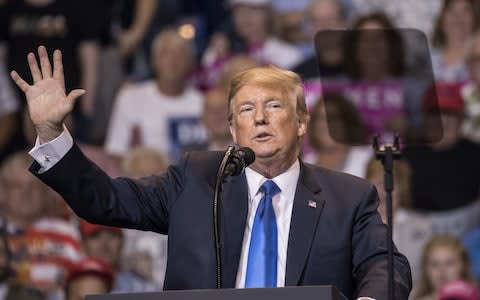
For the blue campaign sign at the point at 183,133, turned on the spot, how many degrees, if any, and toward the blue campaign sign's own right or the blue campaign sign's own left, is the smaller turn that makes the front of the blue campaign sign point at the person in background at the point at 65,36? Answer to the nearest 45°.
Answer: approximately 90° to the blue campaign sign's own right

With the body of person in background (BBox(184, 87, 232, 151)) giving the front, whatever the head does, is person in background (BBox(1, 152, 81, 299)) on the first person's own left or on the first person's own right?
on the first person's own right

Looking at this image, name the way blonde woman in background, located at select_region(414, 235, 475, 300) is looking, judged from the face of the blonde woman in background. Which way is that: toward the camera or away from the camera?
toward the camera

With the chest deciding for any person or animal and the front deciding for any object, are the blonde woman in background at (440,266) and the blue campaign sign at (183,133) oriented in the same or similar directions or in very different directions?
same or similar directions

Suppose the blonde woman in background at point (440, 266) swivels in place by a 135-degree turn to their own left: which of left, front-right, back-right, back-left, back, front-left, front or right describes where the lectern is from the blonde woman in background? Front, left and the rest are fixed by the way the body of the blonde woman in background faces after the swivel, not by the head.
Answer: back-right

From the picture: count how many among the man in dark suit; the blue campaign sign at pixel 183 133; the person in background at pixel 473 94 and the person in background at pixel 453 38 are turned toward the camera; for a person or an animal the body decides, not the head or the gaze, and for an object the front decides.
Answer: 4

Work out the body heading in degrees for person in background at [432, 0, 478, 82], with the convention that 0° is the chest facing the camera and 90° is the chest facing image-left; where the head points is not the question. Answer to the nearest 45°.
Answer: approximately 0°

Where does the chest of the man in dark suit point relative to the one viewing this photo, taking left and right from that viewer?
facing the viewer

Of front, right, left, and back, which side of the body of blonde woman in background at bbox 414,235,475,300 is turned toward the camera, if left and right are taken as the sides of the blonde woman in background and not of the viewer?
front

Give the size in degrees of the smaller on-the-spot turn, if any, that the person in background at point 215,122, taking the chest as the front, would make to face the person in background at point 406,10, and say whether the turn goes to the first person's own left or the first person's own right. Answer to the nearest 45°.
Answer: approximately 90° to the first person's own left

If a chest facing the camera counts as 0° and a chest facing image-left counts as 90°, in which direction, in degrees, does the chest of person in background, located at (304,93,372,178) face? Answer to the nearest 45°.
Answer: approximately 45°

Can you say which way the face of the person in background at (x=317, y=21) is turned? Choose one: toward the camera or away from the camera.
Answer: toward the camera

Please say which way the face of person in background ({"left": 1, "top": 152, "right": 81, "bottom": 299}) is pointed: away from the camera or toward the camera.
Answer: toward the camera

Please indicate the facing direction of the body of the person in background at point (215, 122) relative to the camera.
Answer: toward the camera

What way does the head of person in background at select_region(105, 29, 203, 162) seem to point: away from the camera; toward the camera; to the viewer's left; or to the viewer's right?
toward the camera

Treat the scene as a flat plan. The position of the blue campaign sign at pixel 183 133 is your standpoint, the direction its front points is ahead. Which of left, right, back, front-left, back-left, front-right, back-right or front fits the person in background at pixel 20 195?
right

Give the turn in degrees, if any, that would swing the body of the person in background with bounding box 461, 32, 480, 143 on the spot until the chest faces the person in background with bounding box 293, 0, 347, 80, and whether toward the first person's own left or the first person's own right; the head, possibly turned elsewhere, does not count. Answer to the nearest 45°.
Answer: approximately 90° to the first person's own right
